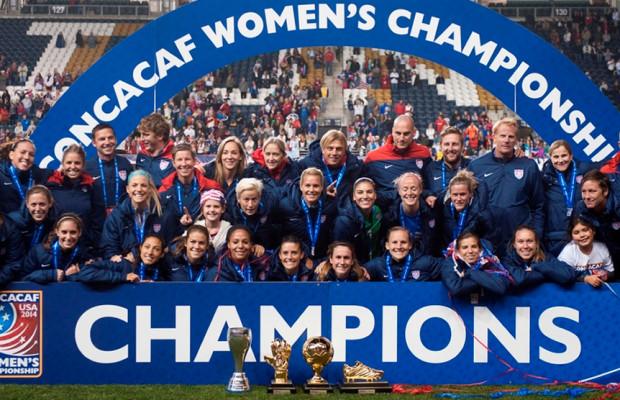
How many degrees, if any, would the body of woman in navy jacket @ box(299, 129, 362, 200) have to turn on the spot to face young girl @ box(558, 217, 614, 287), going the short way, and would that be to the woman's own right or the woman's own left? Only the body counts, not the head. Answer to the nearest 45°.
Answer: approximately 90° to the woman's own left

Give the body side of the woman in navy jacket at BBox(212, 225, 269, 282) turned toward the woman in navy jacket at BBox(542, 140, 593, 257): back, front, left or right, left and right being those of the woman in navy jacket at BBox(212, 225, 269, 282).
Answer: left

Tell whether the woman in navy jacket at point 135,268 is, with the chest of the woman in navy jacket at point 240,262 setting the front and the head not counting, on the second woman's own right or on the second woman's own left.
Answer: on the second woman's own right

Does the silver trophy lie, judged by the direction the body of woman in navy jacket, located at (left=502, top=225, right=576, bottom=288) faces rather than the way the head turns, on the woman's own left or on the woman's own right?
on the woman's own right

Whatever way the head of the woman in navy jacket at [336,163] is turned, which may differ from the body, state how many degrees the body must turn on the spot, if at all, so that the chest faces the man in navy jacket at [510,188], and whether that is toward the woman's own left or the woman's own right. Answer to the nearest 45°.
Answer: approximately 90° to the woman's own left

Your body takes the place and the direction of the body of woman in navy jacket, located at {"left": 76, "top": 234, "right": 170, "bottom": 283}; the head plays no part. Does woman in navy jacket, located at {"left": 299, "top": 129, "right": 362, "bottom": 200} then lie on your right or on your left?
on your left

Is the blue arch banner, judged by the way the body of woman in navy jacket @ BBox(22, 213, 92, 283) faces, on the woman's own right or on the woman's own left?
on the woman's own left

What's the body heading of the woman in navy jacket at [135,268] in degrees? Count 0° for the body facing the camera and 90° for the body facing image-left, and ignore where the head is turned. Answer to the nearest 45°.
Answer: approximately 0°
